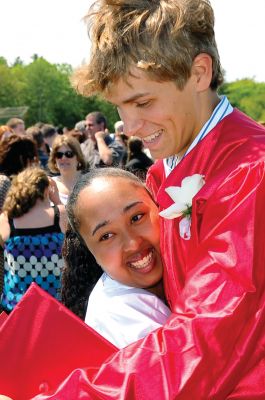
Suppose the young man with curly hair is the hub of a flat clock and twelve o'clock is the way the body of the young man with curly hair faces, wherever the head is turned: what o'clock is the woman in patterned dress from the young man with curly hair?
The woman in patterned dress is roughly at 4 o'clock from the young man with curly hair.

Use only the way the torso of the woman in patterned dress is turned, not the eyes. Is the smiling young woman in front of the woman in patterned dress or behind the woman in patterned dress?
behind

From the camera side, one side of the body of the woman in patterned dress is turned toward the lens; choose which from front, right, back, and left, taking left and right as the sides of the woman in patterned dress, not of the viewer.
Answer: back

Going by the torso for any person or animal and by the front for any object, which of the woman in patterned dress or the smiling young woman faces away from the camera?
the woman in patterned dress

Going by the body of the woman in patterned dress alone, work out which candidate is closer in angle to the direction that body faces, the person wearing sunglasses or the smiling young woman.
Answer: the person wearing sunglasses

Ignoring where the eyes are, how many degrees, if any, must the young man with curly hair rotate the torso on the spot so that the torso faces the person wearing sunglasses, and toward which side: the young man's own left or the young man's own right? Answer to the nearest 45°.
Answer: approximately 135° to the young man's own right

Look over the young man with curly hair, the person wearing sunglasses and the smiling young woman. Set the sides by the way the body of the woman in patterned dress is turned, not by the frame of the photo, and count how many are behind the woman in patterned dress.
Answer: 2

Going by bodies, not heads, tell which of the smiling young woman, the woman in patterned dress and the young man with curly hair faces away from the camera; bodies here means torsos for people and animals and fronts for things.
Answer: the woman in patterned dress

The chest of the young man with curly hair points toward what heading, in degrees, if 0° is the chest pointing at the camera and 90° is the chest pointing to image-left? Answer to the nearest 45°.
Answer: approximately 45°

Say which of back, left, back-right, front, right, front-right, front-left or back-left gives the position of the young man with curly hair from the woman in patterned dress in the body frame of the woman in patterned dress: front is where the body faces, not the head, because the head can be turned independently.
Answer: back
